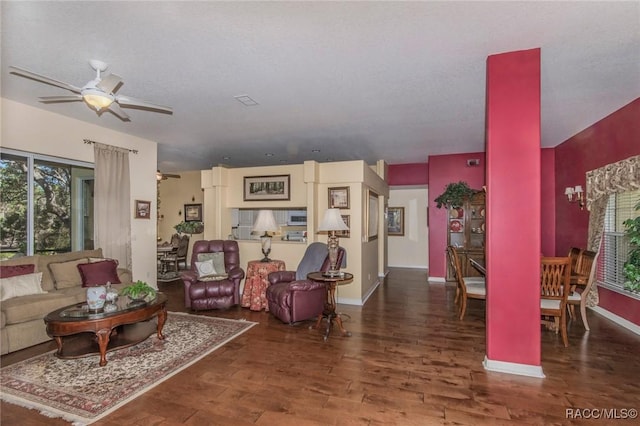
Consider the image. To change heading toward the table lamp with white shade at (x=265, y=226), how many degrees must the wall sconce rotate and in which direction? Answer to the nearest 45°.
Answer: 0° — it already faces it

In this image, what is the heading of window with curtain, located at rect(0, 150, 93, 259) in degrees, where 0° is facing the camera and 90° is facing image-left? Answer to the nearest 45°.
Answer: approximately 315°

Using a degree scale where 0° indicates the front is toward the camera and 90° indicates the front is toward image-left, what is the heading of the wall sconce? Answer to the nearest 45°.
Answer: approximately 45°

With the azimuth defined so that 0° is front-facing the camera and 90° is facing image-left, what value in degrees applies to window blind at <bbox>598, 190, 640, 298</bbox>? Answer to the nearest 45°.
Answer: approximately 45°

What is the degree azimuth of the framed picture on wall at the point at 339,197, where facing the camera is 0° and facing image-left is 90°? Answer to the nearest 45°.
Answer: approximately 0°

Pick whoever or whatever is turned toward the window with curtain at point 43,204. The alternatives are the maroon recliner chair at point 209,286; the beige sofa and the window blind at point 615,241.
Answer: the window blind

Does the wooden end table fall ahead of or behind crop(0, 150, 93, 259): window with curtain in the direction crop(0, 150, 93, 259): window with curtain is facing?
ahead

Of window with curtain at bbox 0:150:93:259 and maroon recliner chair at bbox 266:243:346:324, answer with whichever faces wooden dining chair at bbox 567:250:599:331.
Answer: the window with curtain

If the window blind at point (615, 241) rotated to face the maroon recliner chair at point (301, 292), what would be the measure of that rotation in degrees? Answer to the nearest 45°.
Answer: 0° — it already faces it

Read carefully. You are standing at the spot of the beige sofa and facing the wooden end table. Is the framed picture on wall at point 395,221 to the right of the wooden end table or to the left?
left

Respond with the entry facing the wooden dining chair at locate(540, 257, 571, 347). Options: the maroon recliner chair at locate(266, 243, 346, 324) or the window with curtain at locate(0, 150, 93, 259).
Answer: the window with curtain

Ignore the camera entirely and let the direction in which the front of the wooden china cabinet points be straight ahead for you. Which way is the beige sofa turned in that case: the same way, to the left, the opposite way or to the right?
to the left
